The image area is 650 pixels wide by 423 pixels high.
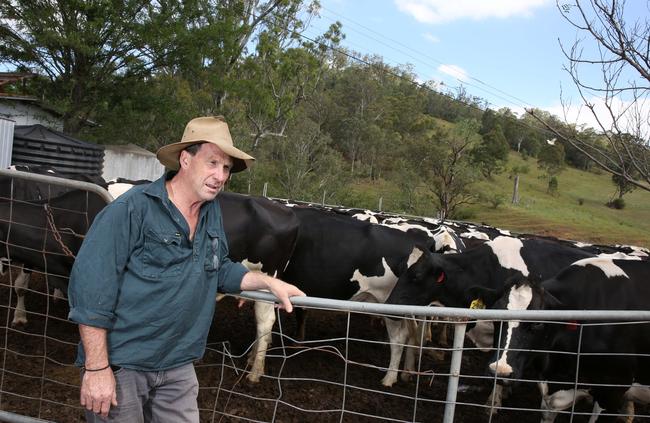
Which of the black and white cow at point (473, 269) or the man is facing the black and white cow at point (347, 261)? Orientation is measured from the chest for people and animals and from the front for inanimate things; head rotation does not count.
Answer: the black and white cow at point (473, 269)

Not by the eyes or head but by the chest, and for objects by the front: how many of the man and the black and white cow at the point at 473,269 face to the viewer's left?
1

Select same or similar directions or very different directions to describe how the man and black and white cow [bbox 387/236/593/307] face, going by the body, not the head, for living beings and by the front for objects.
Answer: very different directions

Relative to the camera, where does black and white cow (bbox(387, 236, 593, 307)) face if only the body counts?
to the viewer's left

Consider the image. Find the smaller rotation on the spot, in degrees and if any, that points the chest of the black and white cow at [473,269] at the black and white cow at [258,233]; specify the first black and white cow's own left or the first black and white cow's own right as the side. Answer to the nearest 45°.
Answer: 0° — it already faces it

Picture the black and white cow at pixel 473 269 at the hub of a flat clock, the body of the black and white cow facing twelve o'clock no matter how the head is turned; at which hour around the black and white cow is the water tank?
The water tank is roughly at 1 o'clock from the black and white cow.

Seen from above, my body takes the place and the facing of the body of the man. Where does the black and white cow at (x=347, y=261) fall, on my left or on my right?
on my left

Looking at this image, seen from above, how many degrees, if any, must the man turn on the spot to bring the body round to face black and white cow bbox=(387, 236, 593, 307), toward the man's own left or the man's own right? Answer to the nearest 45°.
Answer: approximately 90° to the man's own left
